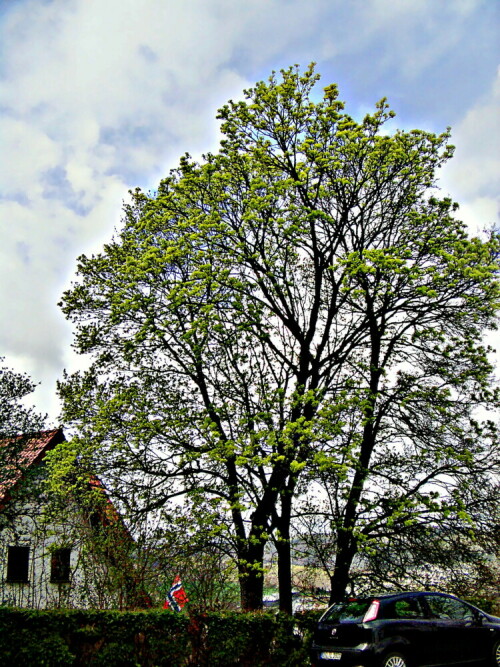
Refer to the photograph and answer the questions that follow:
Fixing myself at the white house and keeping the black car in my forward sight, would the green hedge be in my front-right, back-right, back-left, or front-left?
front-right

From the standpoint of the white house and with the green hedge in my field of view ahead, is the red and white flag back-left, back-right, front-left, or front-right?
front-left

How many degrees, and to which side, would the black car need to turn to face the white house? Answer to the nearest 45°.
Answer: approximately 90° to its left

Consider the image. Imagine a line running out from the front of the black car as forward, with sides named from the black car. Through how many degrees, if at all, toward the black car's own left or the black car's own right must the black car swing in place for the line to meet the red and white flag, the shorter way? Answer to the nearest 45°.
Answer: approximately 90° to the black car's own left

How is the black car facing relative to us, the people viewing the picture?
facing away from the viewer and to the right of the viewer

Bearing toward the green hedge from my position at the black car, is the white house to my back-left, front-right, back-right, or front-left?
front-right
